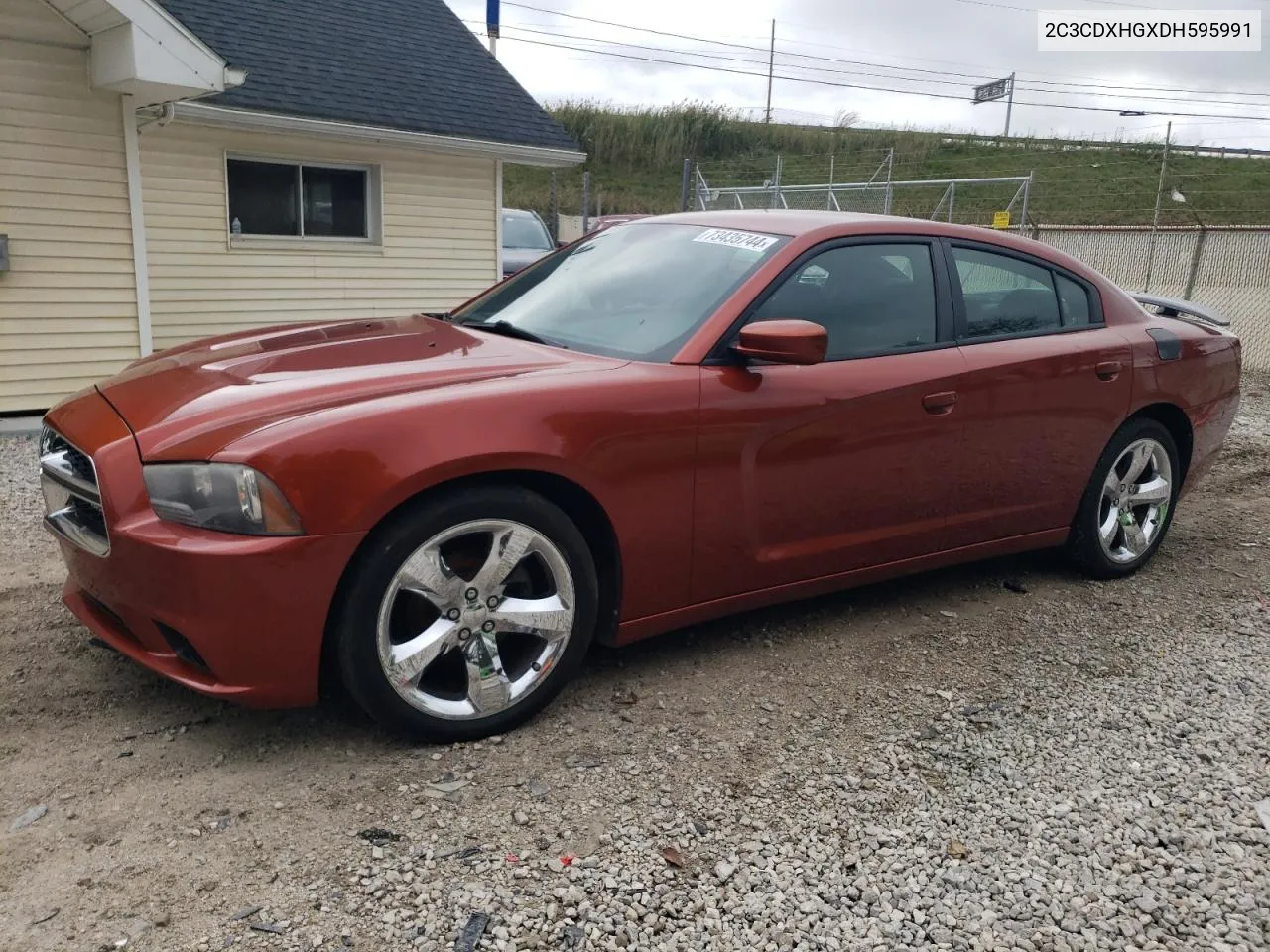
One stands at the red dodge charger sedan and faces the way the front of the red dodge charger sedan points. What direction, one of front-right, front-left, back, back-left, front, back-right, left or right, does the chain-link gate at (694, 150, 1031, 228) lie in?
back-right

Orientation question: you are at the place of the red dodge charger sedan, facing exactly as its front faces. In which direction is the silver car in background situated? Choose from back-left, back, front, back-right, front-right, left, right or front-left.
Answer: back-right

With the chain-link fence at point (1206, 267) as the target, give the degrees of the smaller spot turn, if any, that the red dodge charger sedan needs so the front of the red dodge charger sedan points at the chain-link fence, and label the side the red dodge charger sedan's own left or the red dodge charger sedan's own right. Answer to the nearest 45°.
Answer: approximately 180°

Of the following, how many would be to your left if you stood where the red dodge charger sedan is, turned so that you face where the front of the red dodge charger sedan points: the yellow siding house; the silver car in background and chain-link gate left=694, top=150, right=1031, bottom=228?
0

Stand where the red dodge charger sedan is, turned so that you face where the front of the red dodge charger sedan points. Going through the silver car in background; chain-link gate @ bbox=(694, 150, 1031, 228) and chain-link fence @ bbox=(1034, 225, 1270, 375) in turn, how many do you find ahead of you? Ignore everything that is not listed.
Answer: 0

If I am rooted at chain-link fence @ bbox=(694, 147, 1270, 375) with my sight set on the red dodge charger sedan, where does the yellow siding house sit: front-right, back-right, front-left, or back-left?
front-right

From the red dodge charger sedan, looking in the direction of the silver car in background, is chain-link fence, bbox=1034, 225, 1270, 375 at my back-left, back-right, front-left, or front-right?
front-right

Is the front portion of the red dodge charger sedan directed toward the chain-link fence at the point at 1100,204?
no

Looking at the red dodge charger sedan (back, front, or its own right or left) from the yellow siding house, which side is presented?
right
